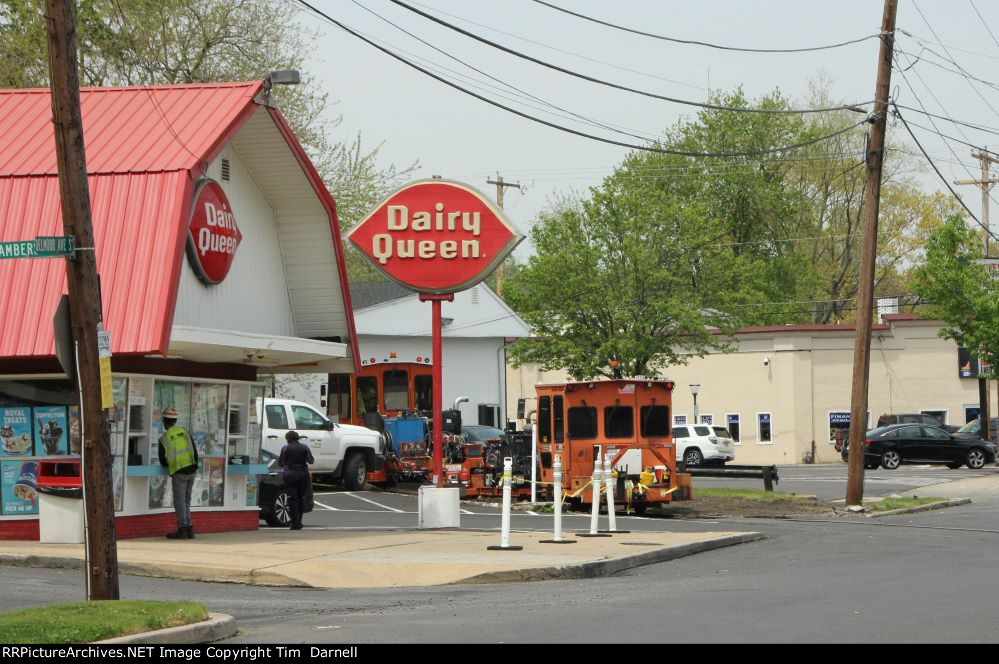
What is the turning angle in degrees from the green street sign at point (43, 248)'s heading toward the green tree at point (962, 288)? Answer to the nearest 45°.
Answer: approximately 135° to its left

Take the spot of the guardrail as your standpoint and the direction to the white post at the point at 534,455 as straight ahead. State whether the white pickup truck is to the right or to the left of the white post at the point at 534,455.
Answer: right

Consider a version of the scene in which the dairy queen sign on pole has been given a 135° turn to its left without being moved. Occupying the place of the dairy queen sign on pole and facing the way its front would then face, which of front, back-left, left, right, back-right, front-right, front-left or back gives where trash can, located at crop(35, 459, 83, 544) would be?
back

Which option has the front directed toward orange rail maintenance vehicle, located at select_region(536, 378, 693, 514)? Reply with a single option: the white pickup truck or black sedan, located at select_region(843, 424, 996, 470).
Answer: the white pickup truck

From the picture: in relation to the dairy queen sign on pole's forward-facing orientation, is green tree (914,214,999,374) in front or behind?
behind

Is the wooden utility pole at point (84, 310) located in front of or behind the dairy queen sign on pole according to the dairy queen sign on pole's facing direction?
in front

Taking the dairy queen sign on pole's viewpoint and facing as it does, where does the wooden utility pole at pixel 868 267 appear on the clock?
The wooden utility pole is roughly at 8 o'clock from the dairy queen sign on pole.

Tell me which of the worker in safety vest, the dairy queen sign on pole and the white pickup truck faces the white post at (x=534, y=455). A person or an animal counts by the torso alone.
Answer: the white pickup truck

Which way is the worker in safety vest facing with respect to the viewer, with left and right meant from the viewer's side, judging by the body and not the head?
facing away from the viewer and to the left of the viewer

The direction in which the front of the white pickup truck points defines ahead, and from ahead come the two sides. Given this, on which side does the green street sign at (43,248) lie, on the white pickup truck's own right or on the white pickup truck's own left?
on the white pickup truck's own right

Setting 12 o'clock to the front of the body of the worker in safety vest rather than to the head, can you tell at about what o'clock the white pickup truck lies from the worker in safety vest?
The white pickup truck is roughly at 2 o'clock from the worker in safety vest.
